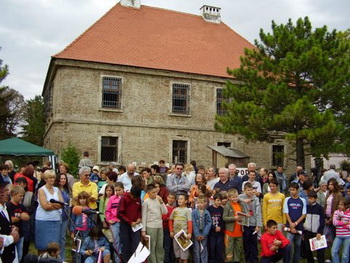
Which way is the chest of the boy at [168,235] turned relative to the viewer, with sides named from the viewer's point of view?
facing the viewer

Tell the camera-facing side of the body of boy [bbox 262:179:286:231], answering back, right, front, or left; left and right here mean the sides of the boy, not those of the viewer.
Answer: front

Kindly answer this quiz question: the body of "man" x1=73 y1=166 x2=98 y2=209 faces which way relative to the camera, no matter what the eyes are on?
toward the camera

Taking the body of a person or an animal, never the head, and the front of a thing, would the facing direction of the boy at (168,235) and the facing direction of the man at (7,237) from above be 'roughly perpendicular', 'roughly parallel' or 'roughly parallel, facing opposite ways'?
roughly perpendicular

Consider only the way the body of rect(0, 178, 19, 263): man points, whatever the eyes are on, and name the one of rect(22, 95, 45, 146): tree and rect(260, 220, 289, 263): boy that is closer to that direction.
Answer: the boy

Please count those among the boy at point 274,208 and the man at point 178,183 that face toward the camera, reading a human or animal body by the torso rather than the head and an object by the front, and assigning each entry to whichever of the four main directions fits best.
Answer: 2

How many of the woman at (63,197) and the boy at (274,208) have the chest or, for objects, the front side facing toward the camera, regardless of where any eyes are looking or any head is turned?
2

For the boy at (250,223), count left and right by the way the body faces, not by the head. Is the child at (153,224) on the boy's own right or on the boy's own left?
on the boy's own right

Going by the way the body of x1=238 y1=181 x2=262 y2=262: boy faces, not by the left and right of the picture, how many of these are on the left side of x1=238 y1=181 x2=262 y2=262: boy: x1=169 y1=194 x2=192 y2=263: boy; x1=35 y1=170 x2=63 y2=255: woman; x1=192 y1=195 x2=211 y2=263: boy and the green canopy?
0

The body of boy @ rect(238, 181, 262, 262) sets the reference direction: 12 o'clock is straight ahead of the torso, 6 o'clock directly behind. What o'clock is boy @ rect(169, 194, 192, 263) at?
boy @ rect(169, 194, 192, 263) is roughly at 2 o'clock from boy @ rect(238, 181, 262, 262).

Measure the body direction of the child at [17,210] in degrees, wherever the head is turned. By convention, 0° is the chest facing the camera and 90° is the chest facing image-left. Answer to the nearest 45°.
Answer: approximately 315°
